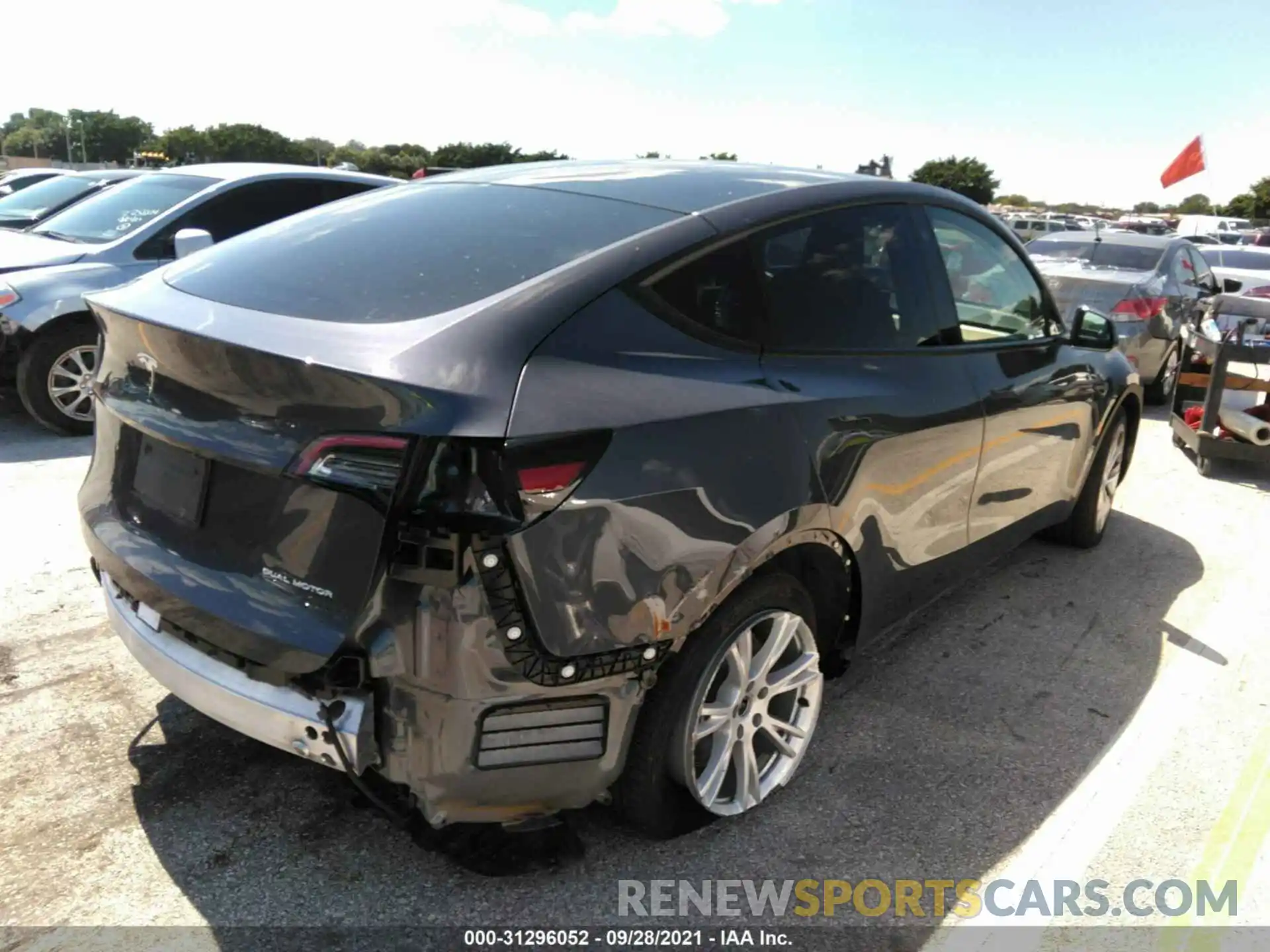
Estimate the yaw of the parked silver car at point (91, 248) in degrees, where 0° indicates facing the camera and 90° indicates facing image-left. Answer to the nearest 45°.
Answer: approximately 45°

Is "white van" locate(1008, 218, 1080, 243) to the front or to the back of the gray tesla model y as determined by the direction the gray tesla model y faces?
to the front

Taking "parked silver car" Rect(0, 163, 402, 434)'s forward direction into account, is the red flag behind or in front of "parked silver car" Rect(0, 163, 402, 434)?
behind

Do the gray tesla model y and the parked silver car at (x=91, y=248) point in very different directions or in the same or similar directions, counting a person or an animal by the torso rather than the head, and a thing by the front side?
very different directions

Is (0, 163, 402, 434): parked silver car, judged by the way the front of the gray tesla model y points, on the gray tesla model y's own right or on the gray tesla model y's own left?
on the gray tesla model y's own left

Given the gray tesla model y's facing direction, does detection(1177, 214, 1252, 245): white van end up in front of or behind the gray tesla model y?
in front

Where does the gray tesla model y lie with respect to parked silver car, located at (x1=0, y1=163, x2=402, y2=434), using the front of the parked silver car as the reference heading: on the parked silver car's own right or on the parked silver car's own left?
on the parked silver car's own left

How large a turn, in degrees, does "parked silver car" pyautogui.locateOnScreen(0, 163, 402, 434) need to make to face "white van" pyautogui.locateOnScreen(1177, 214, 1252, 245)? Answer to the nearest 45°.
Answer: approximately 180°

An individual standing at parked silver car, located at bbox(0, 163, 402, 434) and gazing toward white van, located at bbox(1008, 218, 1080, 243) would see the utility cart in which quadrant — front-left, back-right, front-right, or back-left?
front-right

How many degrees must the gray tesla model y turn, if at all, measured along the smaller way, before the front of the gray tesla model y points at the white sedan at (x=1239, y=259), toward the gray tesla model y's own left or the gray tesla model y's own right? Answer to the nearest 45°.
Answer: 0° — it already faces it

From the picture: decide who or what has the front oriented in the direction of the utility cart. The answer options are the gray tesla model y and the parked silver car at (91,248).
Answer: the gray tesla model y

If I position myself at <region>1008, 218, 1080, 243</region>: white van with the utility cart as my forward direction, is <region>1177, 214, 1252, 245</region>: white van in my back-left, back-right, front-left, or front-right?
front-left

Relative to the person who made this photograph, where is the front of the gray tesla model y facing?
facing away from the viewer and to the right of the viewer

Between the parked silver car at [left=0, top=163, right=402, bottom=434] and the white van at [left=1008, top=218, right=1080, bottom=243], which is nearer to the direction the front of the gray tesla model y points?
the white van
